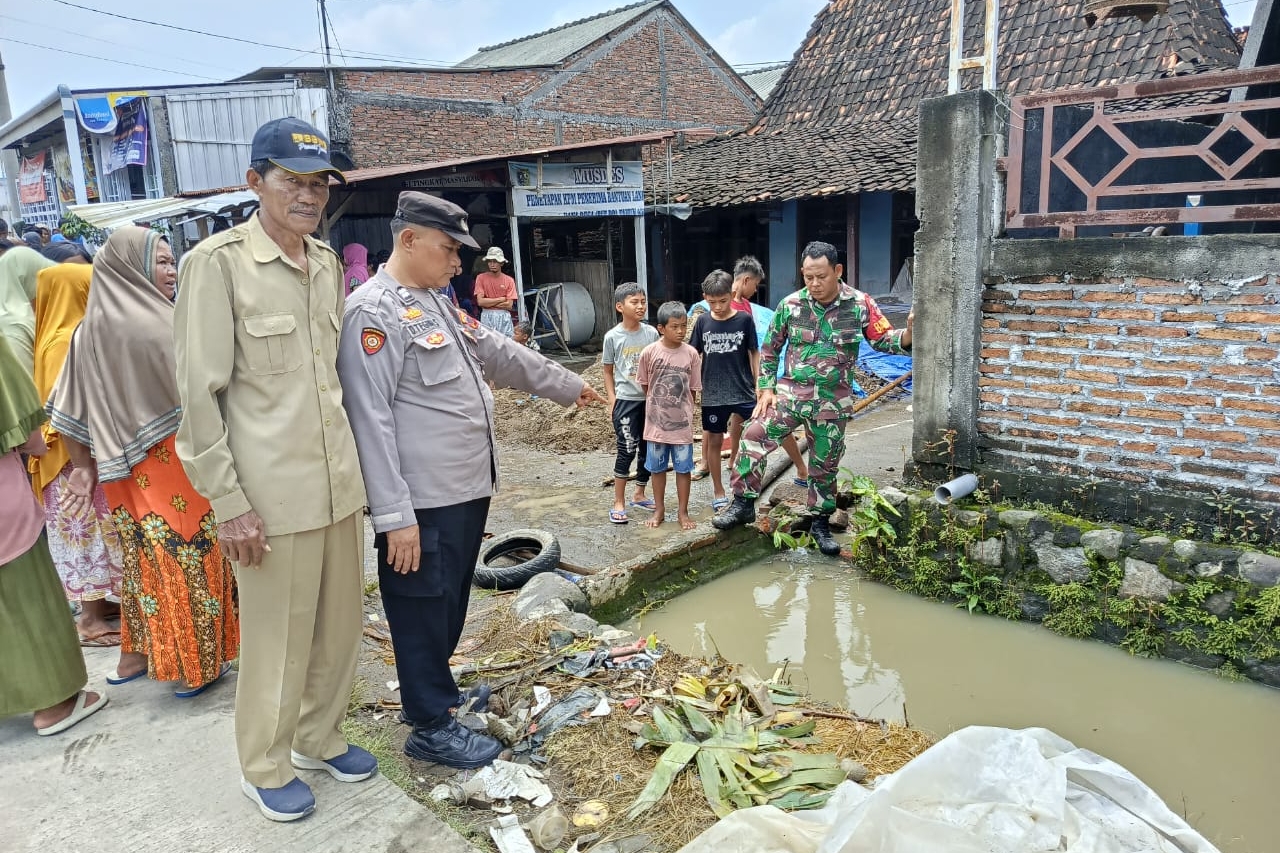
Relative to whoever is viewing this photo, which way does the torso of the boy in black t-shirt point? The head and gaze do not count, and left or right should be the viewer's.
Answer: facing the viewer

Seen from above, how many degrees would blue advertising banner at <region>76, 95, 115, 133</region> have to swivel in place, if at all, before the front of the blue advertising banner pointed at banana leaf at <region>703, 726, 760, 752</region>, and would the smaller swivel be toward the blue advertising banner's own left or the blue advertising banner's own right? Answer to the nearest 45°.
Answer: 0° — it already faces it

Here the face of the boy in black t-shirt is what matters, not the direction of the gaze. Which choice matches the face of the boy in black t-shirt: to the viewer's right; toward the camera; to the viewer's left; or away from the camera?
toward the camera

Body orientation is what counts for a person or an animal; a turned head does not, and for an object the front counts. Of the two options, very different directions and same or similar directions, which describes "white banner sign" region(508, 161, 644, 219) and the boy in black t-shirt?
same or similar directions

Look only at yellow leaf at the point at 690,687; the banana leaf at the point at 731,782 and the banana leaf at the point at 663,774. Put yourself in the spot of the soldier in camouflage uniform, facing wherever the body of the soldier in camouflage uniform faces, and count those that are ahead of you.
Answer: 3

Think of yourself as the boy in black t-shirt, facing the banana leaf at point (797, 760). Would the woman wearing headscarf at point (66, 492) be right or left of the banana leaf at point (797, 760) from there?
right

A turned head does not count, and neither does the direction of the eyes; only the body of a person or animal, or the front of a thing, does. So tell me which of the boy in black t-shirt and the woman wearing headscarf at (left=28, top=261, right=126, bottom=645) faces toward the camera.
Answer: the boy in black t-shirt

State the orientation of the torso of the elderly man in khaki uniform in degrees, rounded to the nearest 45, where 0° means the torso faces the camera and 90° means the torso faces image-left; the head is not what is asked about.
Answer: approximately 315°

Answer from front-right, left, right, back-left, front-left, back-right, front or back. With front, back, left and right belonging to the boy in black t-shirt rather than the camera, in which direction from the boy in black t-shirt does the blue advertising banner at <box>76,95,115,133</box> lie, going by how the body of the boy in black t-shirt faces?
back-right

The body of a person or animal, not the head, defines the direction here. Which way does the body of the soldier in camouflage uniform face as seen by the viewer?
toward the camera

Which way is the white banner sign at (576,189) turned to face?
toward the camera

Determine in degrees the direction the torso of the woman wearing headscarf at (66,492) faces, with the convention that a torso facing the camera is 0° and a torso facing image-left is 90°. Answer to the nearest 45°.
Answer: approximately 270°

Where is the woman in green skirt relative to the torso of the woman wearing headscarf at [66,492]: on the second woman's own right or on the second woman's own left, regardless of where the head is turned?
on the second woman's own right

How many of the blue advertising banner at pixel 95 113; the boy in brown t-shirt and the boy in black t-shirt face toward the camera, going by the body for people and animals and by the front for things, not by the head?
3

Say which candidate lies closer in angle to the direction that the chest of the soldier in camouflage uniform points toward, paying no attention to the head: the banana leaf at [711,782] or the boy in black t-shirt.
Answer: the banana leaf

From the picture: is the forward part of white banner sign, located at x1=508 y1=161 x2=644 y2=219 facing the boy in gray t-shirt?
yes

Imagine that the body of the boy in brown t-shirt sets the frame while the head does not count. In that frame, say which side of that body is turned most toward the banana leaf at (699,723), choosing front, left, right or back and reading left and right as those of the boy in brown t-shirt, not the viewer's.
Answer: front

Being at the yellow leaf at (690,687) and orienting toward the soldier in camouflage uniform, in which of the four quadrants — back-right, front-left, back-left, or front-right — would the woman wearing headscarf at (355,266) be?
front-left
